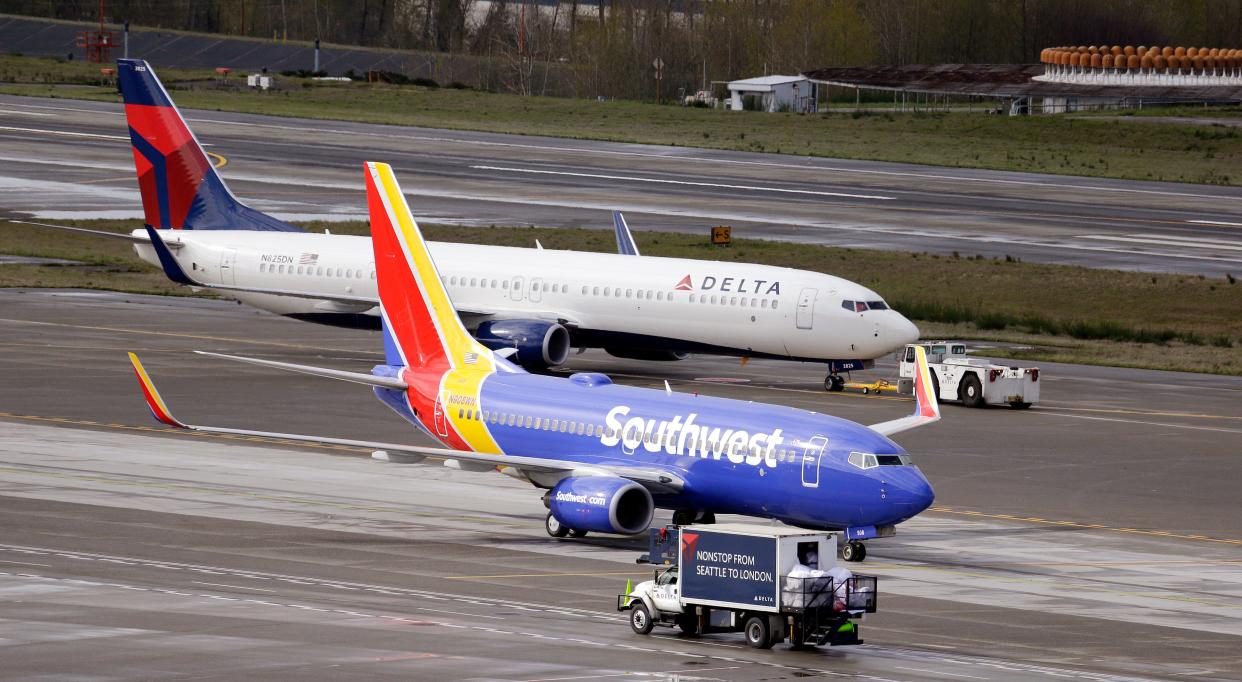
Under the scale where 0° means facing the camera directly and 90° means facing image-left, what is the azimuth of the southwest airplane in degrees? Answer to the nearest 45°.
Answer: approximately 315°
